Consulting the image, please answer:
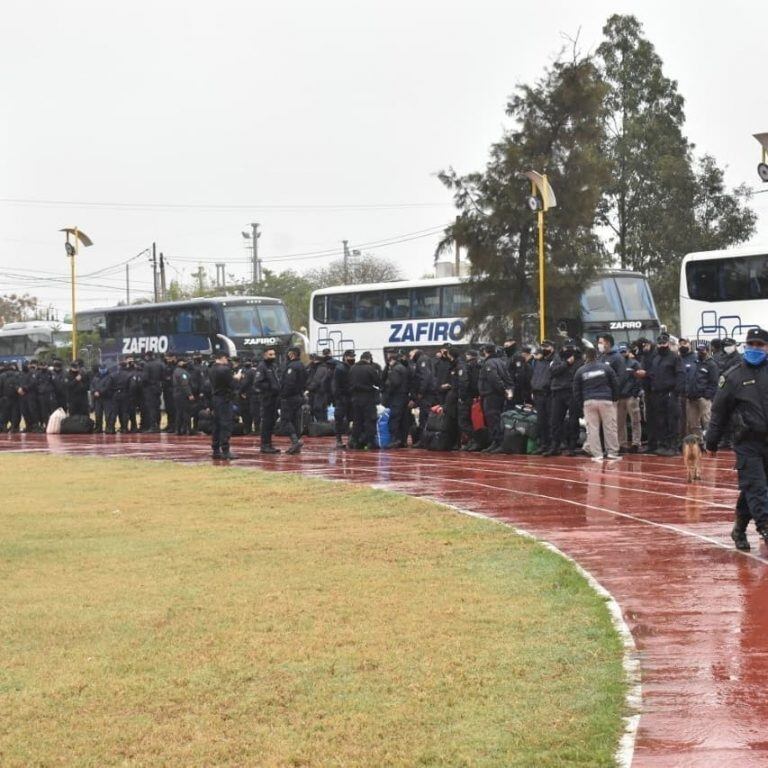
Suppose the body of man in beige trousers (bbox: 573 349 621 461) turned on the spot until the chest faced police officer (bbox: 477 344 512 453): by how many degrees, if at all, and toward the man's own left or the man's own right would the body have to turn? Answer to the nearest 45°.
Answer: approximately 45° to the man's own left

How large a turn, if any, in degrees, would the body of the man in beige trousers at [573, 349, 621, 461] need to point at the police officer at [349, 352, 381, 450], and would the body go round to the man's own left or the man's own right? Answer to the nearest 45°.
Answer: approximately 45° to the man's own left

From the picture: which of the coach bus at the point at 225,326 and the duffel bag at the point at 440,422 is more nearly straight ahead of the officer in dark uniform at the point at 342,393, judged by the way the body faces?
the duffel bag

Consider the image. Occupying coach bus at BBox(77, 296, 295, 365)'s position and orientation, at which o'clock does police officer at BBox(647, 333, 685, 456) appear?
The police officer is roughly at 1 o'clock from the coach bus.

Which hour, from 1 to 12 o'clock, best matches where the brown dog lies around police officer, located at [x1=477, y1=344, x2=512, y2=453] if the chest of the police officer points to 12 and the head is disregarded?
The brown dog is roughly at 8 o'clock from the police officer.

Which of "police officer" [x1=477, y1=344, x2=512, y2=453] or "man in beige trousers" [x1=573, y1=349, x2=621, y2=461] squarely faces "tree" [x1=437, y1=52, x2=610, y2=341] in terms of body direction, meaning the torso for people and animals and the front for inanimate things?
the man in beige trousers

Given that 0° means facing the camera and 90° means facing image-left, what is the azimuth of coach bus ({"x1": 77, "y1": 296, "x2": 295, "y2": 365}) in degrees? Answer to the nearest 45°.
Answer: approximately 315°

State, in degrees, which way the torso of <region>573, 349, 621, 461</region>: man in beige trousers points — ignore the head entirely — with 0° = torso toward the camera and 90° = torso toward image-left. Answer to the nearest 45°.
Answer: approximately 180°
